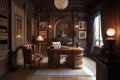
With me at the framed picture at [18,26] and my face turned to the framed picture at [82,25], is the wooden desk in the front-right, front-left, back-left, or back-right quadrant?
front-right

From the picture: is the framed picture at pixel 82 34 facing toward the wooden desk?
yes

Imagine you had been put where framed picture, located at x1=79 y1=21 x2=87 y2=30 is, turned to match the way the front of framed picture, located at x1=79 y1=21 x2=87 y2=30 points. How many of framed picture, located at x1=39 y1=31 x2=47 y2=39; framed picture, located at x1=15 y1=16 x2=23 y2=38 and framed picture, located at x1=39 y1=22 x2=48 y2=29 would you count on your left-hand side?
0

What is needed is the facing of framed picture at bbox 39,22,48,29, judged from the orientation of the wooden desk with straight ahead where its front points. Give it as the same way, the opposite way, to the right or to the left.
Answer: the same way

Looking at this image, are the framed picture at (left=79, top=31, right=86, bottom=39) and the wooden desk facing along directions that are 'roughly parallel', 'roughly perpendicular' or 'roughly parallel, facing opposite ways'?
roughly parallel

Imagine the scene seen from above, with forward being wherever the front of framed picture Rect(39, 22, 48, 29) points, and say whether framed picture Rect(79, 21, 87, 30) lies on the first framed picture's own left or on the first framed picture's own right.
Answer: on the first framed picture's own left

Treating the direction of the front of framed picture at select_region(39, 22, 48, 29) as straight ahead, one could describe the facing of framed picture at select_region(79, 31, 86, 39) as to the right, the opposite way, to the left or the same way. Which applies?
the same way

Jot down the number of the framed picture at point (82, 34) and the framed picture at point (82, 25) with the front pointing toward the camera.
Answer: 2

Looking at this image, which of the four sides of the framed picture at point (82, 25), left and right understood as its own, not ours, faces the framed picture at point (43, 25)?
right

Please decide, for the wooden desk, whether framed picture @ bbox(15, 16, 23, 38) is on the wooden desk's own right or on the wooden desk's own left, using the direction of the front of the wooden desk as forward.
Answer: on the wooden desk's own right

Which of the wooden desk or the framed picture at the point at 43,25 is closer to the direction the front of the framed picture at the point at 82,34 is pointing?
the wooden desk

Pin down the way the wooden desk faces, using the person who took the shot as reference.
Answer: facing the viewer

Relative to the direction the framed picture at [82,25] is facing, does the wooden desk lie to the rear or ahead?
ahead

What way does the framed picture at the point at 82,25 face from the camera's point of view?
toward the camera

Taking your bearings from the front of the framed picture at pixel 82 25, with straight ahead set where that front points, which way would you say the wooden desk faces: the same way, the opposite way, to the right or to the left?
the same way

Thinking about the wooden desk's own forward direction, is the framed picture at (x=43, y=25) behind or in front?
behind

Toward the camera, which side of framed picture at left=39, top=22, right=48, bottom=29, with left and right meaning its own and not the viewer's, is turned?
front
